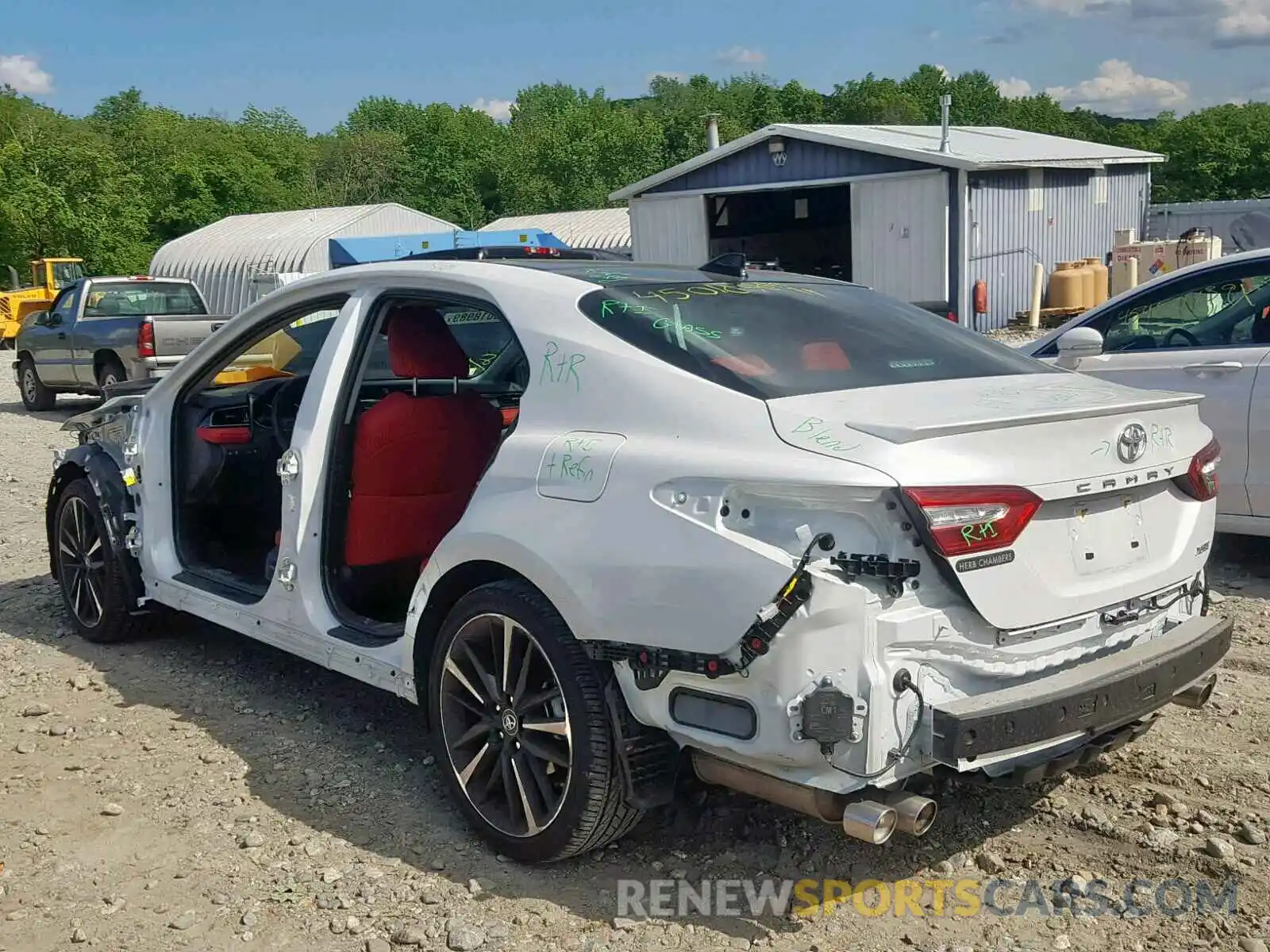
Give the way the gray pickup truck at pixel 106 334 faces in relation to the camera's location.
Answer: facing away from the viewer and to the left of the viewer

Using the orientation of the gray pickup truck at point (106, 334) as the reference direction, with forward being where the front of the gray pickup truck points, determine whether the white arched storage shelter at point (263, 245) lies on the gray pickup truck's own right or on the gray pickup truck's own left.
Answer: on the gray pickup truck's own right

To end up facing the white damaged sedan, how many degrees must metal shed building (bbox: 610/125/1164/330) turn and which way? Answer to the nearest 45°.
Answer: approximately 45° to its left

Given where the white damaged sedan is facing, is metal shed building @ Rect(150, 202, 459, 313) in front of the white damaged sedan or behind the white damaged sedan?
in front

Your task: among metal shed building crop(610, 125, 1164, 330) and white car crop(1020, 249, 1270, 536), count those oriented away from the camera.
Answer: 0

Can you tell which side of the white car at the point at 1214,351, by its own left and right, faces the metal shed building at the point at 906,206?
right

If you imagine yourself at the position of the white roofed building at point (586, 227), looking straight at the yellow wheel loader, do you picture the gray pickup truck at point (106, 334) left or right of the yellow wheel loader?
left

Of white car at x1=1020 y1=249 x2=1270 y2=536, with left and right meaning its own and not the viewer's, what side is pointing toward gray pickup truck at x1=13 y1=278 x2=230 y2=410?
front

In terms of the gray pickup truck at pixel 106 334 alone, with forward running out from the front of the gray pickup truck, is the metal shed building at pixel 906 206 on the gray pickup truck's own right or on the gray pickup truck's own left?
on the gray pickup truck's own right

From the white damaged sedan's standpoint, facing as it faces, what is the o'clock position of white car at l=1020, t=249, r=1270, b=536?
The white car is roughly at 3 o'clock from the white damaged sedan.

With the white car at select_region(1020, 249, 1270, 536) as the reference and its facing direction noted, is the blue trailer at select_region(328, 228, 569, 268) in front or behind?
in front

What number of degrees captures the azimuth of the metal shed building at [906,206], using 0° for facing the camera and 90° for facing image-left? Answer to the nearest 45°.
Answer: approximately 45°

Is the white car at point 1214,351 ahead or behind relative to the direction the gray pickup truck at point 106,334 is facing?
behind

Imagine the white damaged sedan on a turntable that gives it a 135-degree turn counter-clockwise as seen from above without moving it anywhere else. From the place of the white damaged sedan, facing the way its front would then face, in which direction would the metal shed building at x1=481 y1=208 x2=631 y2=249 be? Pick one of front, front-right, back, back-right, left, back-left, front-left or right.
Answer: back

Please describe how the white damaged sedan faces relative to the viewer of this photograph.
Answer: facing away from the viewer and to the left of the viewer
